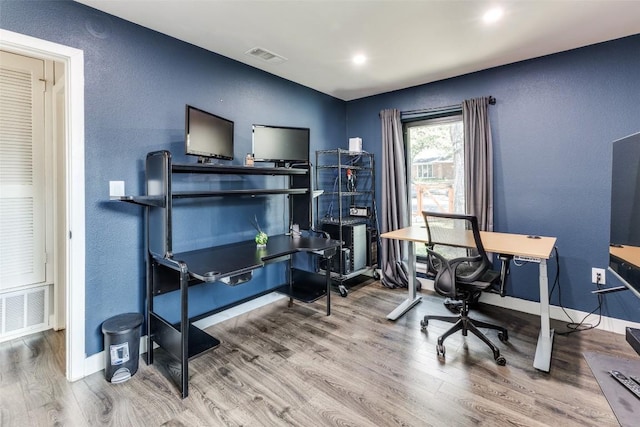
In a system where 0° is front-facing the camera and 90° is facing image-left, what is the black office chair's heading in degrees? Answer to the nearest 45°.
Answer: approximately 225°

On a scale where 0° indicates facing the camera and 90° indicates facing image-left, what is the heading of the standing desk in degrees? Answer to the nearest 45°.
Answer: approximately 45°

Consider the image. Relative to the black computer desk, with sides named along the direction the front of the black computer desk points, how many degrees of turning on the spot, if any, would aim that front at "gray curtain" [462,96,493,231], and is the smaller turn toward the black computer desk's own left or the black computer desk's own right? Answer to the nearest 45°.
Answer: approximately 45° to the black computer desk's own left

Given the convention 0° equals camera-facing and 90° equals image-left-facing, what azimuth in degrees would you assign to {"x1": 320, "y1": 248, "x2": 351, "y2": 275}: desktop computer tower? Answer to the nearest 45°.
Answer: approximately 315°

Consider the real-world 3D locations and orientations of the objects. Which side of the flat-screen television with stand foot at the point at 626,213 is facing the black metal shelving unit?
right

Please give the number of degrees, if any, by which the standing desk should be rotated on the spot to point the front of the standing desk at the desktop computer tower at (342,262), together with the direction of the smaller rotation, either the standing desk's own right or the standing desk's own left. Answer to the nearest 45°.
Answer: approximately 45° to the standing desk's own right

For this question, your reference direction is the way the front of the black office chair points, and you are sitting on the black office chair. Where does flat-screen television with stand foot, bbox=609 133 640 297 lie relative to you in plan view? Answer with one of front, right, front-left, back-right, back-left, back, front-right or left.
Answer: right

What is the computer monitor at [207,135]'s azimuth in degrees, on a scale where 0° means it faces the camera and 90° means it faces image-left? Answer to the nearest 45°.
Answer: approximately 315°

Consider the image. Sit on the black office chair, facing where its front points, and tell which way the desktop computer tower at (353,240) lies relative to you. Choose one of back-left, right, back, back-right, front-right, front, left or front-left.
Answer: left

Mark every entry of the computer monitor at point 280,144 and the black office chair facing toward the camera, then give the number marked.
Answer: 1

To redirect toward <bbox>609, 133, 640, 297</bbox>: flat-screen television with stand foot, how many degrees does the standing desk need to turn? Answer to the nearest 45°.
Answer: approximately 45° to its left

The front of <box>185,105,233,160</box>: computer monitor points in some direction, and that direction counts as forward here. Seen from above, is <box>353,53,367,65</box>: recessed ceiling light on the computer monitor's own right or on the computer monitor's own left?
on the computer monitor's own left

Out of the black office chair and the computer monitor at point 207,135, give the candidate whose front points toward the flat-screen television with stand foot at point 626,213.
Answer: the computer monitor

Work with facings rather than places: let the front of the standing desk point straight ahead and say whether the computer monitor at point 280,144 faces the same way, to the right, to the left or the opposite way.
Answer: to the left
